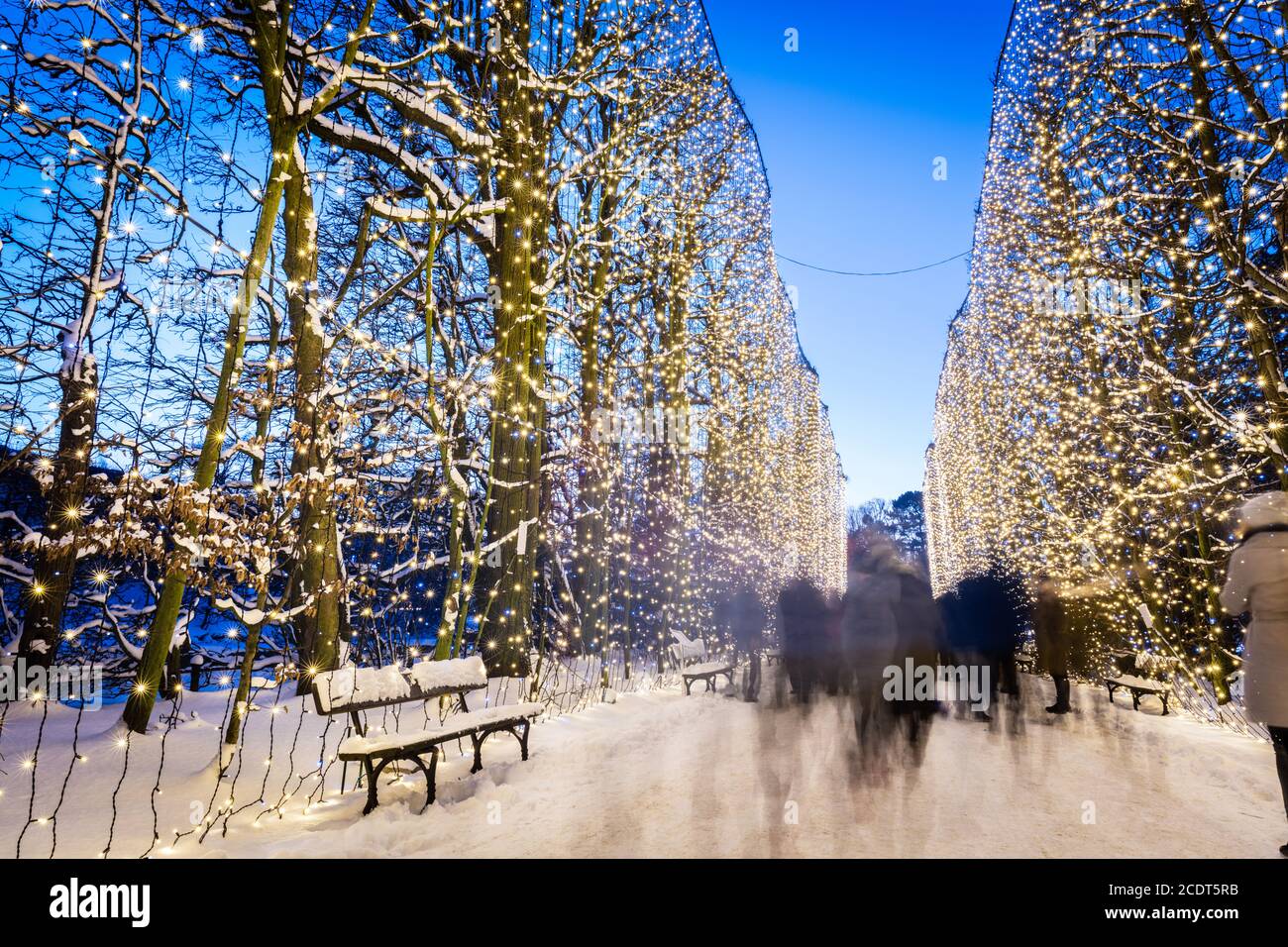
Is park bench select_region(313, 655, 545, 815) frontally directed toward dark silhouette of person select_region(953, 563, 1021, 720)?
no

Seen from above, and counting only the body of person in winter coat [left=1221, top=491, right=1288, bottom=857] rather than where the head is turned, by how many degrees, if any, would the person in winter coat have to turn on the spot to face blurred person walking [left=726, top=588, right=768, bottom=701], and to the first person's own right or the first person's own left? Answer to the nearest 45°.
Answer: approximately 45° to the first person's own left

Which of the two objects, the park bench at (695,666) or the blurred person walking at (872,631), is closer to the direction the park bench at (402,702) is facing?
the blurred person walking

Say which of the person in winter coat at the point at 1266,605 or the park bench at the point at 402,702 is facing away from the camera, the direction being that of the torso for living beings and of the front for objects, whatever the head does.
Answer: the person in winter coat

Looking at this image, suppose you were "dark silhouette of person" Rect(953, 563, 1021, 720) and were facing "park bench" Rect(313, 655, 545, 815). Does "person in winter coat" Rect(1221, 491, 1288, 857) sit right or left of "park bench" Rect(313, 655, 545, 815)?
left

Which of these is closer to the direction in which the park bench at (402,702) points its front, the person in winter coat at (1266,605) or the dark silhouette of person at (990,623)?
the person in winter coat

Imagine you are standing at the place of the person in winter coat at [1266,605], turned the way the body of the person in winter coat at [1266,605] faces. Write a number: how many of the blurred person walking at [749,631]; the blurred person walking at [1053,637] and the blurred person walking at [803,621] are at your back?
0

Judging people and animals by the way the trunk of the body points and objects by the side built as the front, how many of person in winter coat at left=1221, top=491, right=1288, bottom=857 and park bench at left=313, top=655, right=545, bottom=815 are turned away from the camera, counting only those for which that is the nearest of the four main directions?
1

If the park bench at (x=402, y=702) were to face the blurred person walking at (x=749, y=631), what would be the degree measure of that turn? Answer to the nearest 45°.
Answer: approximately 90° to its left

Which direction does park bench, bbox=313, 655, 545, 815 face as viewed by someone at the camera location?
facing the viewer and to the right of the viewer

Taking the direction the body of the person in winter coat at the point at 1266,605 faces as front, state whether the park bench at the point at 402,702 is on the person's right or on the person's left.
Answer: on the person's left

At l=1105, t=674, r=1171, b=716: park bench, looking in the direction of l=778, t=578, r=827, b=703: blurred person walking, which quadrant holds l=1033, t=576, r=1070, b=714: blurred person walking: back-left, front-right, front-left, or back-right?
front-left

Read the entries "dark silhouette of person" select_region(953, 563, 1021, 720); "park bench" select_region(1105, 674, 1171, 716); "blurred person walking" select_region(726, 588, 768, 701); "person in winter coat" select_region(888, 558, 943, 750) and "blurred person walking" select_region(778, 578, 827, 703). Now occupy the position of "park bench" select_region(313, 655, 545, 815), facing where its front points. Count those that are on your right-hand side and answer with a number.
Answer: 0

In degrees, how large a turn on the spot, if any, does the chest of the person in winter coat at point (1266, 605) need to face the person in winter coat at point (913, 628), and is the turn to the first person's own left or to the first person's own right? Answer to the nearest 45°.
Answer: approximately 45° to the first person's own left

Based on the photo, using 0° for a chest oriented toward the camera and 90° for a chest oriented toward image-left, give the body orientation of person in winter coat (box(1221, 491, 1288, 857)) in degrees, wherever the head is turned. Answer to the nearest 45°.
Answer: approximately 180°

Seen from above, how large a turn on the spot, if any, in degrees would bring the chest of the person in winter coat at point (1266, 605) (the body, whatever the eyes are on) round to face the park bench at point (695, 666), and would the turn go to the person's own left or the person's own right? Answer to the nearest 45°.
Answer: approximately 45° to the person's own left

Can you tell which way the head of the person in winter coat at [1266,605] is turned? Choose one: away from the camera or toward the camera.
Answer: away from the camera
